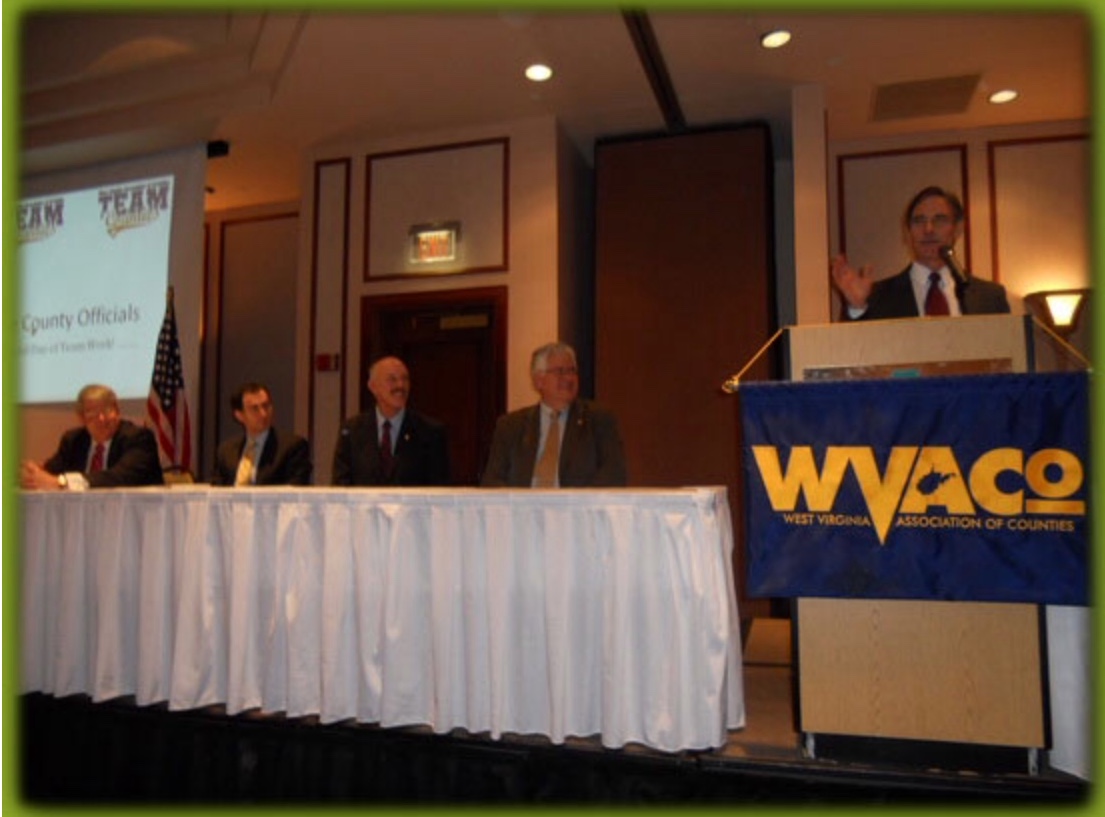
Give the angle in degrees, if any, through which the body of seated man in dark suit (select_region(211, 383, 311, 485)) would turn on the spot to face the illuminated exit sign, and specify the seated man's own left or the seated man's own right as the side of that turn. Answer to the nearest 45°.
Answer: approximately 180°

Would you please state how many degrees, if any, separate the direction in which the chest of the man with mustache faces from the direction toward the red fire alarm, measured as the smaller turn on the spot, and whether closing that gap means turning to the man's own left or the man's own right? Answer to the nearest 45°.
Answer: approximately 180°

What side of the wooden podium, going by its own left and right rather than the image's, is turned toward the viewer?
front

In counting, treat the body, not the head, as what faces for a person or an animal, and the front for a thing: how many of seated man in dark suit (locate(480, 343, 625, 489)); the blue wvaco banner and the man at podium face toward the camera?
3

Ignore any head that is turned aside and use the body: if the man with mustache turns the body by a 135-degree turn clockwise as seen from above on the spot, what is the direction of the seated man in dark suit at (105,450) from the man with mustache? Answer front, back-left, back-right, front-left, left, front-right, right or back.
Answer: front-left

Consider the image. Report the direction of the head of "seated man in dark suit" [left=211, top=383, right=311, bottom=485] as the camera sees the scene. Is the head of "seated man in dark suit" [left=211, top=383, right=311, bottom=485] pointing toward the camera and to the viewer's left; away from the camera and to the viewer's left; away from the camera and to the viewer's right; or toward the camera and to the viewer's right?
toward the camera and to the viewer's right

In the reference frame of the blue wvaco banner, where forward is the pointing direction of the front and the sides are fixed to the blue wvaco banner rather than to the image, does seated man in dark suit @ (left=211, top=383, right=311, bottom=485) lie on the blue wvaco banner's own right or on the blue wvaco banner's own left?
on the blue wvaco banner's own right

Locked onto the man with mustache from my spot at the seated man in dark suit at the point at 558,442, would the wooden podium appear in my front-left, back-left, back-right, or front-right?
back-left

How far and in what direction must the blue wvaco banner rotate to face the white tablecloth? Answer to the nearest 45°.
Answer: approximately 90° to its right

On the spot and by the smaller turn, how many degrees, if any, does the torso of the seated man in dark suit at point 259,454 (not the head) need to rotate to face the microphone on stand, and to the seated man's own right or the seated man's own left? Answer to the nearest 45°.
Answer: approximately 90° to the seated man's own left

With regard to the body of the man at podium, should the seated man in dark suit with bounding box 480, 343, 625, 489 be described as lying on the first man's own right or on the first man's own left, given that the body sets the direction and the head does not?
on the first man's own right

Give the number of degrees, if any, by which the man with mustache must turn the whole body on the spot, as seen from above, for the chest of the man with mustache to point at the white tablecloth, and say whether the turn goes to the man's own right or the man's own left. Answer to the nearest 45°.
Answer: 0° — they already face it

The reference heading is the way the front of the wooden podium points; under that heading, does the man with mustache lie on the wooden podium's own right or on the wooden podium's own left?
on the wooden podium's own right

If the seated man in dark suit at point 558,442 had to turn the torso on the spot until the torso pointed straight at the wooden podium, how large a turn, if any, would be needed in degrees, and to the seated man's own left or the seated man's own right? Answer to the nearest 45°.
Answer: approximately 45° to the seated man's own left

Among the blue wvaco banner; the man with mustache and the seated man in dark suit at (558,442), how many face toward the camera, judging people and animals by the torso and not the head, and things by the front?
3
